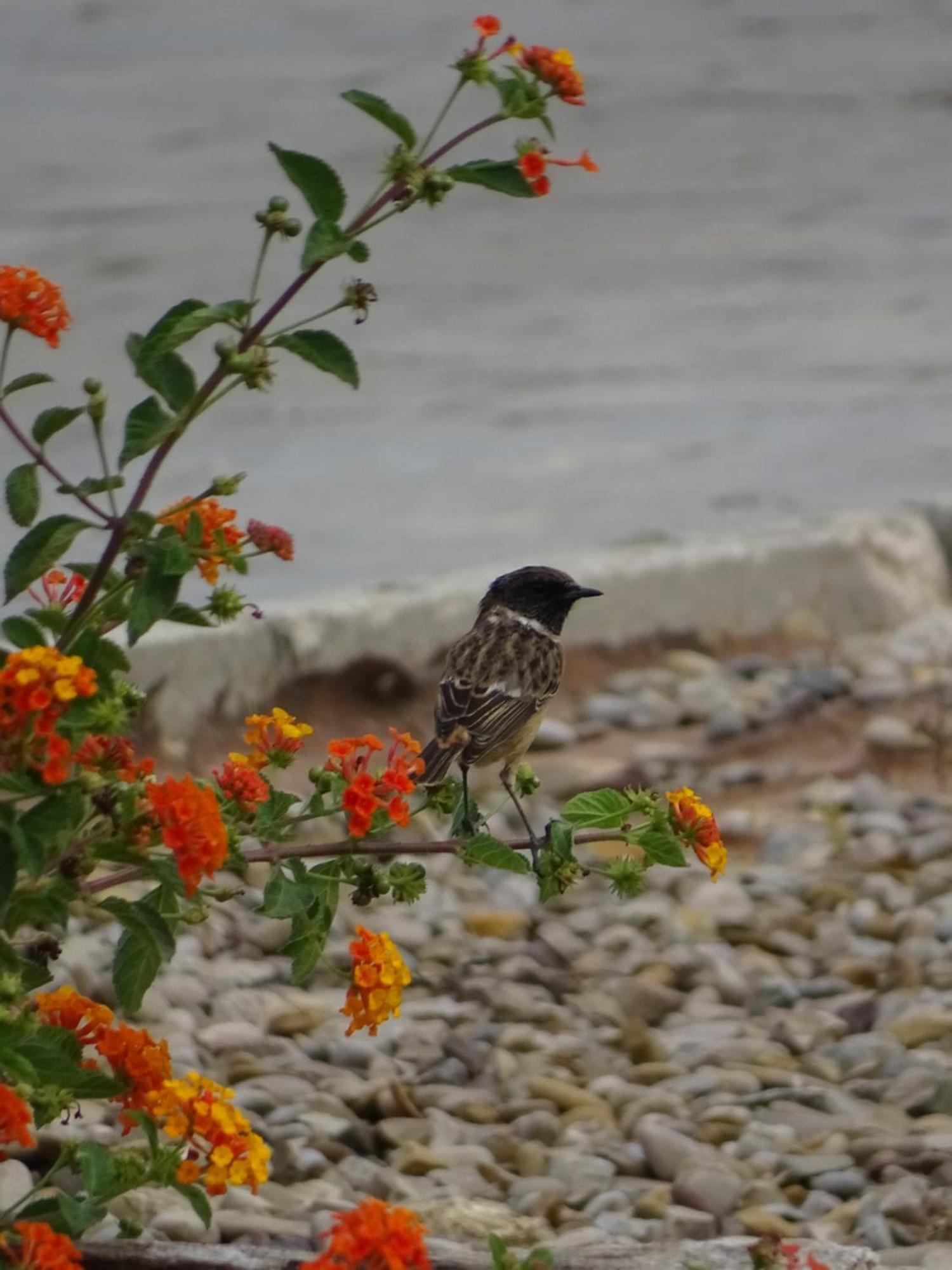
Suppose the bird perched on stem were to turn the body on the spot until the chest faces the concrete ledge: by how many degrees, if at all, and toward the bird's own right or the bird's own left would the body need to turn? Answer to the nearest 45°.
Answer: approximately 45° to the bird's own left

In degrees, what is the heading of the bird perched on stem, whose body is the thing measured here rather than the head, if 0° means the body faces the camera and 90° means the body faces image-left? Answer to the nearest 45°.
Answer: approximately 225°
